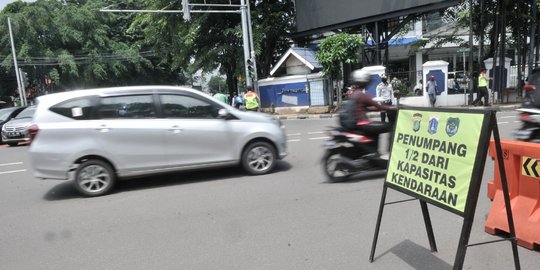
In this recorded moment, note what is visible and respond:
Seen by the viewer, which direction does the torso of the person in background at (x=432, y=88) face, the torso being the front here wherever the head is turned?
toward the camera

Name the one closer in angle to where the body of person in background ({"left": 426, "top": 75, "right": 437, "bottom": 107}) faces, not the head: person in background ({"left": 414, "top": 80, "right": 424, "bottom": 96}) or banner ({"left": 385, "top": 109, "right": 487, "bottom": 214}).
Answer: the banner

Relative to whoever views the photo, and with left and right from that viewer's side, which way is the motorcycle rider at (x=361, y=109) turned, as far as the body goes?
facing to the right of the viewer

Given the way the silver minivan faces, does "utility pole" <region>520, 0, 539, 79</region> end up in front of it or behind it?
in front

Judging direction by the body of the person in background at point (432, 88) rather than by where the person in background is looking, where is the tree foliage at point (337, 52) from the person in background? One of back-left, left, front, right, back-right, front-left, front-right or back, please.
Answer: right

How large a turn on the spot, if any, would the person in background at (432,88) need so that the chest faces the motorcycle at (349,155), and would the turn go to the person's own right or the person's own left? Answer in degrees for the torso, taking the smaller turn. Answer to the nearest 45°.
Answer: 0° — they already face it

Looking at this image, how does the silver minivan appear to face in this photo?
to the viewer's right
